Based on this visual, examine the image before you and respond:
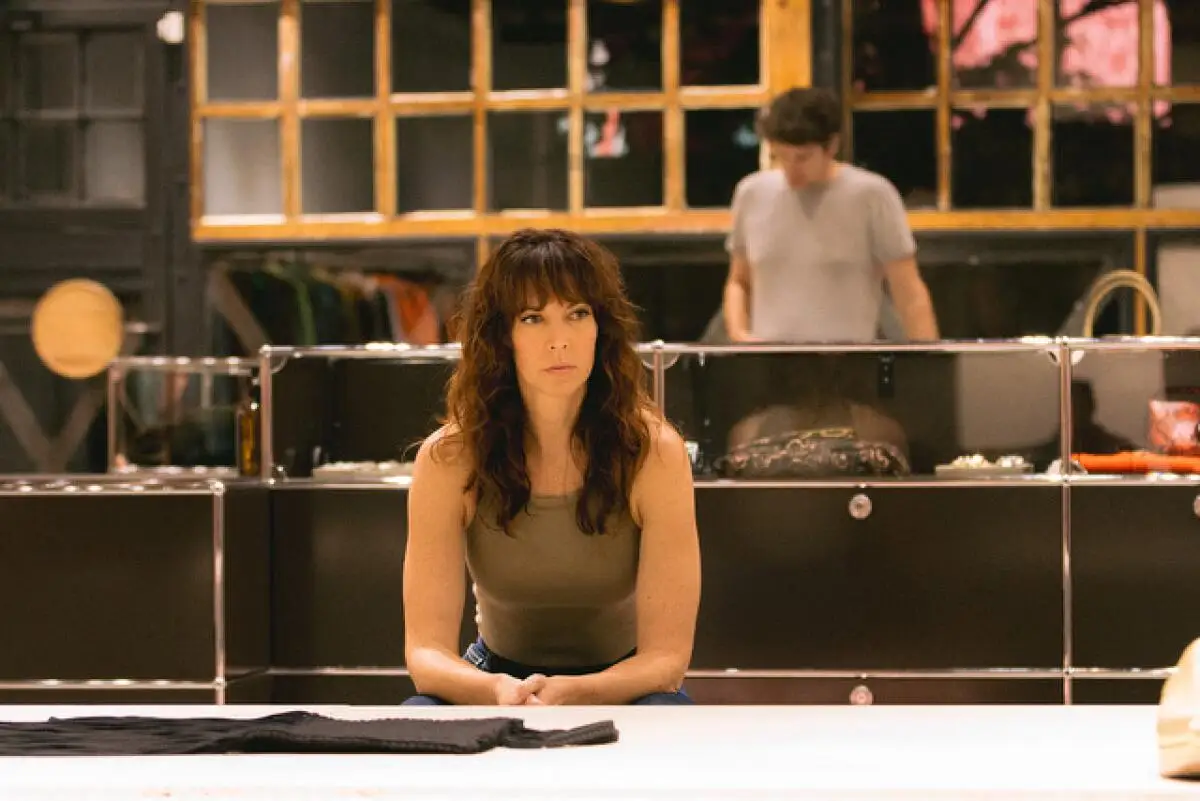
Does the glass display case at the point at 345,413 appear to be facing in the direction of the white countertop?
yes

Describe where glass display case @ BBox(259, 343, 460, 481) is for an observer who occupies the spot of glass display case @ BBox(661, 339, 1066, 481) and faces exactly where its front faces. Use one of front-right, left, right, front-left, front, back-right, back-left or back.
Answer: right

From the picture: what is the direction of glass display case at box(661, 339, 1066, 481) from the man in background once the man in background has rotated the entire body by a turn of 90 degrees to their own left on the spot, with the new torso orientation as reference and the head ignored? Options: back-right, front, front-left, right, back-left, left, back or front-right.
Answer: right

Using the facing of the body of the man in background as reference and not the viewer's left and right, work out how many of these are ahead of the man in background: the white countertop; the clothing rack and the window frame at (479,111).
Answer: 1

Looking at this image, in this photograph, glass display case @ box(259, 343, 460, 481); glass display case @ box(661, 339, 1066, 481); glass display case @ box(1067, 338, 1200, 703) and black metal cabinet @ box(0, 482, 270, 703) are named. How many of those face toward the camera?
4

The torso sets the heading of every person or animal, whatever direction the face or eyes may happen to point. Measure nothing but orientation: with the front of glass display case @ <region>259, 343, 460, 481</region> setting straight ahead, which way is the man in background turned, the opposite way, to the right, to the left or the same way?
the same way

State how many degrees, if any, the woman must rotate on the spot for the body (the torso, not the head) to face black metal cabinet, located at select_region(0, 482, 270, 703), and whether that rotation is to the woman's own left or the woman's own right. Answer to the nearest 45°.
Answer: approximately 135° to the woman's own right

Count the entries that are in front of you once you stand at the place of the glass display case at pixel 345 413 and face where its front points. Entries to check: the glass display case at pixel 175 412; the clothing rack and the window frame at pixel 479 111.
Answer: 0

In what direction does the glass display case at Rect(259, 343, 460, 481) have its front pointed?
toward the camera

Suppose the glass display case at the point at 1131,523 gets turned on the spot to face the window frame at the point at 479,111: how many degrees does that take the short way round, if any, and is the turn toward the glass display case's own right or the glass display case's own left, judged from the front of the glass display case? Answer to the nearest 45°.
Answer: approximately 135° to the glass display case's own right

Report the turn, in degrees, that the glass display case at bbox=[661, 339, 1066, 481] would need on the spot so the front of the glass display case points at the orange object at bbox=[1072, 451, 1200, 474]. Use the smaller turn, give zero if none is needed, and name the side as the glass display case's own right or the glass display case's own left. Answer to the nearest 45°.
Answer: approximately 90° to the glass display case's own left

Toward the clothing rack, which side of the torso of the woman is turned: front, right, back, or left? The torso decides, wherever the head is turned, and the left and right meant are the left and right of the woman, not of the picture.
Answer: back

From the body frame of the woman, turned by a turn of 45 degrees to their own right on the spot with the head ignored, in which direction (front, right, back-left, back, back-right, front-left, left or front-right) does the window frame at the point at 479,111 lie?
back-right

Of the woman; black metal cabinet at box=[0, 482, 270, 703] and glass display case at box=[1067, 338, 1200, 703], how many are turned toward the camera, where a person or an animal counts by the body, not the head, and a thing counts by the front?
3

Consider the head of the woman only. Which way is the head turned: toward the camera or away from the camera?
toward the camera

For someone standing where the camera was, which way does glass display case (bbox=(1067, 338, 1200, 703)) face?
facing the viewer

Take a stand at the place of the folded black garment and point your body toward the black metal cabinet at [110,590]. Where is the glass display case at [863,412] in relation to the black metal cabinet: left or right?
right

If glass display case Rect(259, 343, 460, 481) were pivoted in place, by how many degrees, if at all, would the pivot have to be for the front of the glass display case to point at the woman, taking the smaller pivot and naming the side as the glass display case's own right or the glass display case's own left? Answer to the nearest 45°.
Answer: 0° — it already faces them

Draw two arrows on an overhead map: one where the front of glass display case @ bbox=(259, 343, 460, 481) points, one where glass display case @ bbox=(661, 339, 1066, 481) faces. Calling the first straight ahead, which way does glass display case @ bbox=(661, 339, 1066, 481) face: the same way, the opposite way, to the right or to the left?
the same way

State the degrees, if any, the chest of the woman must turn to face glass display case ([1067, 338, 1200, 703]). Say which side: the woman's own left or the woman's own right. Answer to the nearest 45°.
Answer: approximately 135° to the woman's own left
